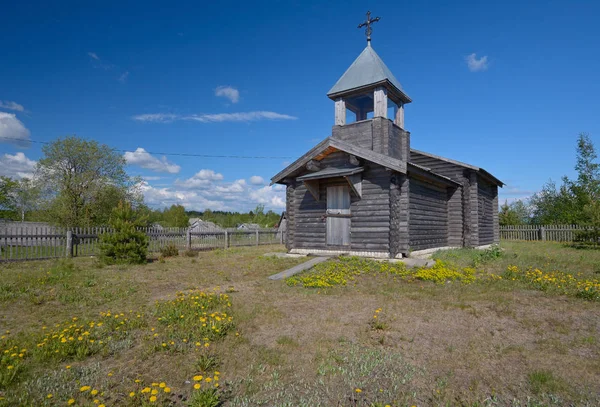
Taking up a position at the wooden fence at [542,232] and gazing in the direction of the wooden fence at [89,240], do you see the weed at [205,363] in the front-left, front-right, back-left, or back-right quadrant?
front-left

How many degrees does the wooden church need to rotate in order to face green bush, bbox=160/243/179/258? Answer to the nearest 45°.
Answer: approximately 45° to its right

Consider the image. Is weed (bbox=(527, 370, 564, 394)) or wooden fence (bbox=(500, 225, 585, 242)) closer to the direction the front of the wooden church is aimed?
the weed

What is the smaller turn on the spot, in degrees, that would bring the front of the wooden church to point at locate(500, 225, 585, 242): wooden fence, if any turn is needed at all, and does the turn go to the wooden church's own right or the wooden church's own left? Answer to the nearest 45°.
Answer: approximately 180°

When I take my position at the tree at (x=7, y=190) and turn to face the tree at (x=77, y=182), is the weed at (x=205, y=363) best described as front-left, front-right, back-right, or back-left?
front-right

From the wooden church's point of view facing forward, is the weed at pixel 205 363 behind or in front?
in front

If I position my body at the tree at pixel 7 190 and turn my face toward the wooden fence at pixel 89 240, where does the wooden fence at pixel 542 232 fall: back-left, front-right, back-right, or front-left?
front-left

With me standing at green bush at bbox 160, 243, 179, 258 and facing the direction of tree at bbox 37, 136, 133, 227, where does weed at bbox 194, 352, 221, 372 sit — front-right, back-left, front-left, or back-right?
back-left

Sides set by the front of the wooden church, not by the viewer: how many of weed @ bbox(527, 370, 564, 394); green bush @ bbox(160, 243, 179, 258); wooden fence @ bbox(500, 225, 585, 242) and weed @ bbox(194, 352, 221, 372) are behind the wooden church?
1

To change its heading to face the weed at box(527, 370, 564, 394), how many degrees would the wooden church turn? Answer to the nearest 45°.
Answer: approximately 45° to its left

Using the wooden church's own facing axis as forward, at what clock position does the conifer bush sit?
The conifer bush is roughly at 1 o'clock from the wooden church.

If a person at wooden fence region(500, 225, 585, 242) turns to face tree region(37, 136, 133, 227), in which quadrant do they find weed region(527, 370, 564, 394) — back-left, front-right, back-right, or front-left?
front-left

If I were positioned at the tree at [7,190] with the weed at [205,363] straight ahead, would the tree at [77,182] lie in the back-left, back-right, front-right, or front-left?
front-left

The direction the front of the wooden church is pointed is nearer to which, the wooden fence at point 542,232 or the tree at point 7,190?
the tree

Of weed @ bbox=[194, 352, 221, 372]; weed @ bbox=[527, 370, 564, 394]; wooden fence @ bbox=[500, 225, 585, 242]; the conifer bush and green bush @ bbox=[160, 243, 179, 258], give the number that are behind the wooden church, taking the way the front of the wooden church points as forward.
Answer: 1

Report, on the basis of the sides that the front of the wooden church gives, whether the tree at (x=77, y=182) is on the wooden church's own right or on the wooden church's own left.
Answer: on the wooden church's own right
